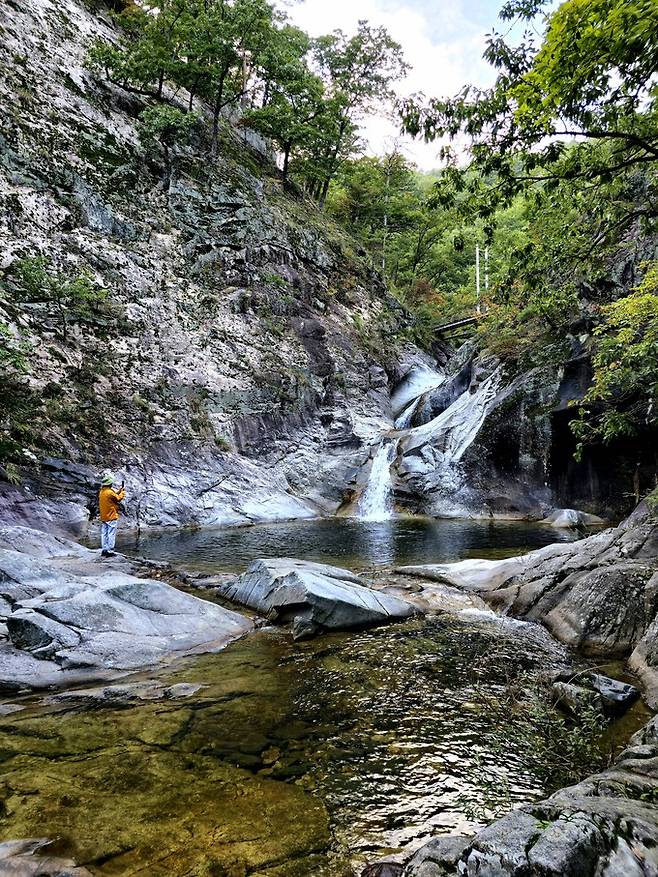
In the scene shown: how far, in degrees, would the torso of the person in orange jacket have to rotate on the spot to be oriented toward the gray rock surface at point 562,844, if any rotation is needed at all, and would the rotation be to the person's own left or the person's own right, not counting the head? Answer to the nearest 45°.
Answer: approximately 135° to the person's own right

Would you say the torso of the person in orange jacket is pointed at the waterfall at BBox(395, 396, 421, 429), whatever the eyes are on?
yes

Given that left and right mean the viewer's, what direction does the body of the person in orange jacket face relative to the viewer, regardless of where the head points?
facing away from the viewer and to the right of the viewer

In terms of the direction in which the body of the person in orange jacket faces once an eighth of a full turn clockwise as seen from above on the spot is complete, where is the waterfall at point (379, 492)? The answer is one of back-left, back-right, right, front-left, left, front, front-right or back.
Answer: front-left

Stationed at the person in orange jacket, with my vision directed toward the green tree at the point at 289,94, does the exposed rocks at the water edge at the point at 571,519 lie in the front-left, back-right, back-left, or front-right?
front-right

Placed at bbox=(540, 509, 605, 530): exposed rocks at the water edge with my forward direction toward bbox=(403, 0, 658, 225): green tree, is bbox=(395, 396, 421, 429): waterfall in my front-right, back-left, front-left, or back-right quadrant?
back-right

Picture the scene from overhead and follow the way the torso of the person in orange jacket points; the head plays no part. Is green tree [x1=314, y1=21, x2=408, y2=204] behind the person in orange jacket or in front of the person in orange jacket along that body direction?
in front

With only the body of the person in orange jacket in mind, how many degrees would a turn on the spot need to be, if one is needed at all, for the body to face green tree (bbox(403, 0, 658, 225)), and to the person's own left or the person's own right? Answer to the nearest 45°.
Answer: approximately 90° to the person's own right

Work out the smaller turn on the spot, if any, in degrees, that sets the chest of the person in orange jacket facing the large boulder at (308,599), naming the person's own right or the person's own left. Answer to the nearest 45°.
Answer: approximately 90° to the person's own right

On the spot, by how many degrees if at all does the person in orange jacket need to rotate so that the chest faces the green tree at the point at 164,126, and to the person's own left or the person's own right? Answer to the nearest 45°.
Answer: approximately 45° to the person's own left

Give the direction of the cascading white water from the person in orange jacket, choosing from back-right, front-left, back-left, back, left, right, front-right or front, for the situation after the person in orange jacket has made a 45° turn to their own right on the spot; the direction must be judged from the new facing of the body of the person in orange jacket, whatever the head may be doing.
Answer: front-left

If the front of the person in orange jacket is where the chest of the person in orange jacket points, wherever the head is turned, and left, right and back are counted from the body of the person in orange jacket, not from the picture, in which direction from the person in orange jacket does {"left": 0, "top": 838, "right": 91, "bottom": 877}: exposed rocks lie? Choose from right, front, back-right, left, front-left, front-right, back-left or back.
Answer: back-right

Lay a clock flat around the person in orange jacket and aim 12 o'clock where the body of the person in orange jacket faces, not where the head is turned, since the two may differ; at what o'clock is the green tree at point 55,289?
The green tree is roughly at 10 o'clock from the person in orange jacket.
